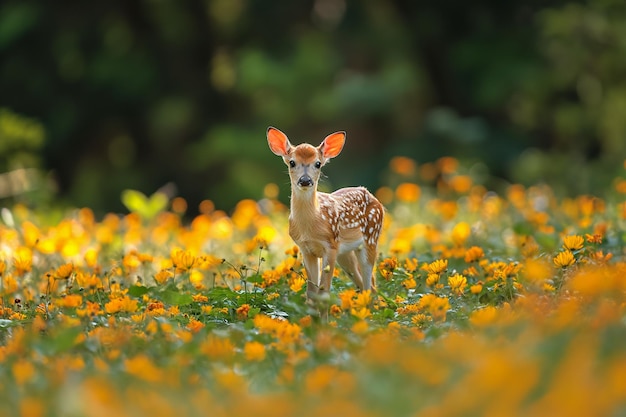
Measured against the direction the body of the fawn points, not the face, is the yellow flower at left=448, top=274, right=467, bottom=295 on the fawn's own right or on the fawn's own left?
on the fawn's own left

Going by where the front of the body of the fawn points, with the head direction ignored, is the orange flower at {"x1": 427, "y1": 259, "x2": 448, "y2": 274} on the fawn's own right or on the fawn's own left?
on the fawn's own left

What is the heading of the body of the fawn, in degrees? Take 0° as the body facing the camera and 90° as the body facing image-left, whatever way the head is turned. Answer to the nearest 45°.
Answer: approximately 45°

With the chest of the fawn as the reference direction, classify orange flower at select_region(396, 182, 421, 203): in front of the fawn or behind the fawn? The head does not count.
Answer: behind

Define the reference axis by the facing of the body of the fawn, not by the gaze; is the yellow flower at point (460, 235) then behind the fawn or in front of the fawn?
behind

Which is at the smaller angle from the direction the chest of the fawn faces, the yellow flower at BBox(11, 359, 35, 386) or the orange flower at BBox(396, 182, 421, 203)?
the yellow flower

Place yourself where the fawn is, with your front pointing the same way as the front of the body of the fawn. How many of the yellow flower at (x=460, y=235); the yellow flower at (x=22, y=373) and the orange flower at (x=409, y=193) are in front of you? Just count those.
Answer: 1

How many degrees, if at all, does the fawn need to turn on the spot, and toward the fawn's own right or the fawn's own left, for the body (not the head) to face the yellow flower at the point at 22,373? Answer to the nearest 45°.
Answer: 0° — it already faces it

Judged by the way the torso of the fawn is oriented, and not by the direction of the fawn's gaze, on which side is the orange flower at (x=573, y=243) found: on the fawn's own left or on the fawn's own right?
on the fawn's own left
